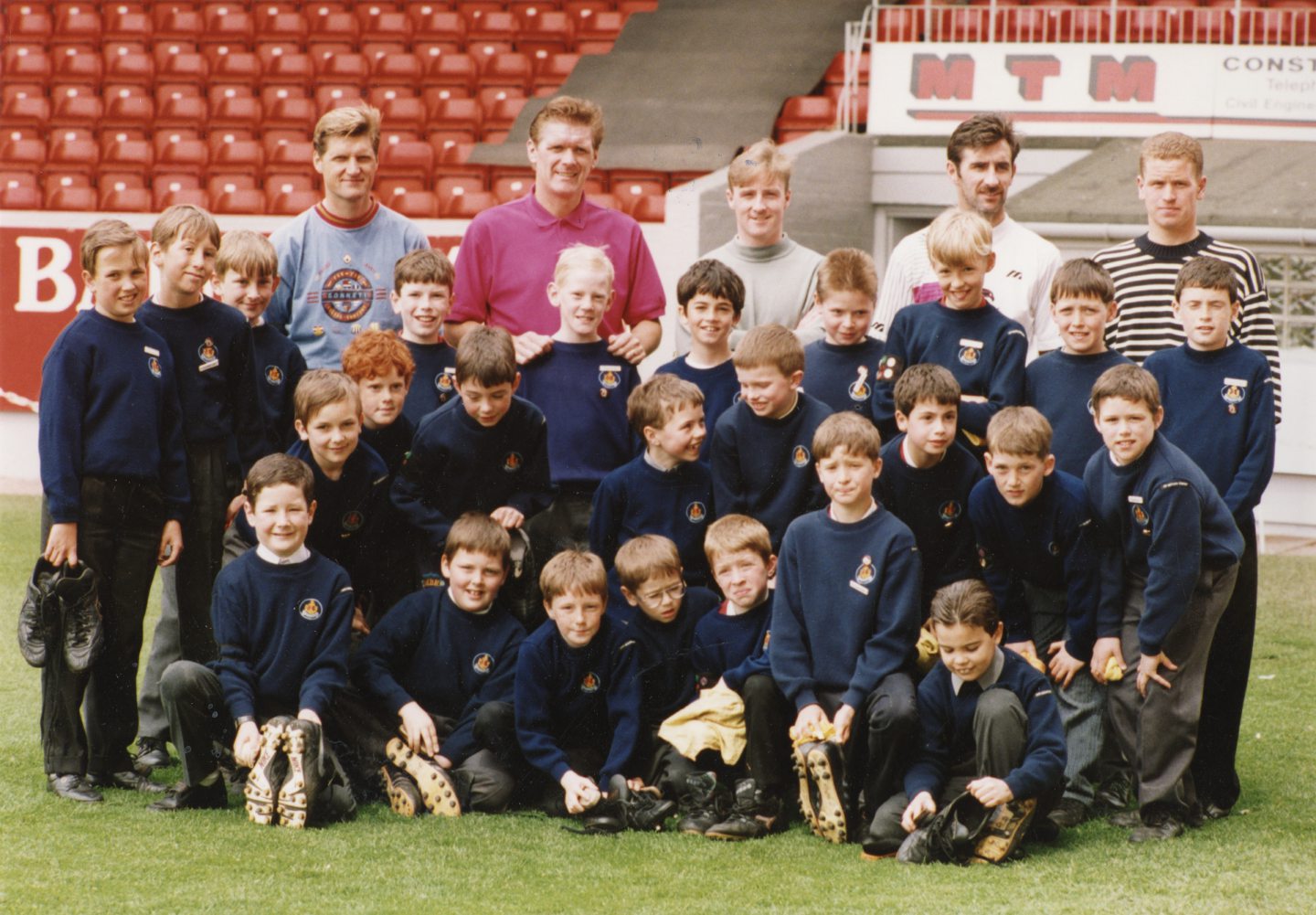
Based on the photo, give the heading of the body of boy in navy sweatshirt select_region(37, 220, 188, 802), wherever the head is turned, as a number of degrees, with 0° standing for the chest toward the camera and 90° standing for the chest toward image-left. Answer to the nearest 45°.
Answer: approximately 315°

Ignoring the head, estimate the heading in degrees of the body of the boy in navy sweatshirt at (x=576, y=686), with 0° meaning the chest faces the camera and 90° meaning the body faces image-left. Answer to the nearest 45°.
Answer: approximately 0°

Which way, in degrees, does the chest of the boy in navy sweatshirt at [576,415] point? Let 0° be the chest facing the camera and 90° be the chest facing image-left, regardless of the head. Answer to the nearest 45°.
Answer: approximately 0°

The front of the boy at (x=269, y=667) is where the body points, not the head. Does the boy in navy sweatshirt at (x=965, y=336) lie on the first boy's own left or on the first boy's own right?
on the first boy's own left

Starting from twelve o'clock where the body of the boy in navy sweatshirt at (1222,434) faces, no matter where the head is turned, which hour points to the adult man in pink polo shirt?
The adult man in pink polo shirt is roughly at 3 o'clock from the boy in navy sweatshirt.

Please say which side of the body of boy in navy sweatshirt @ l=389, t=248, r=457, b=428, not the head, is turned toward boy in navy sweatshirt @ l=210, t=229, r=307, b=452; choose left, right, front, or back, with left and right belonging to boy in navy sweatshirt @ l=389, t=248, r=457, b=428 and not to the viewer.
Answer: right
